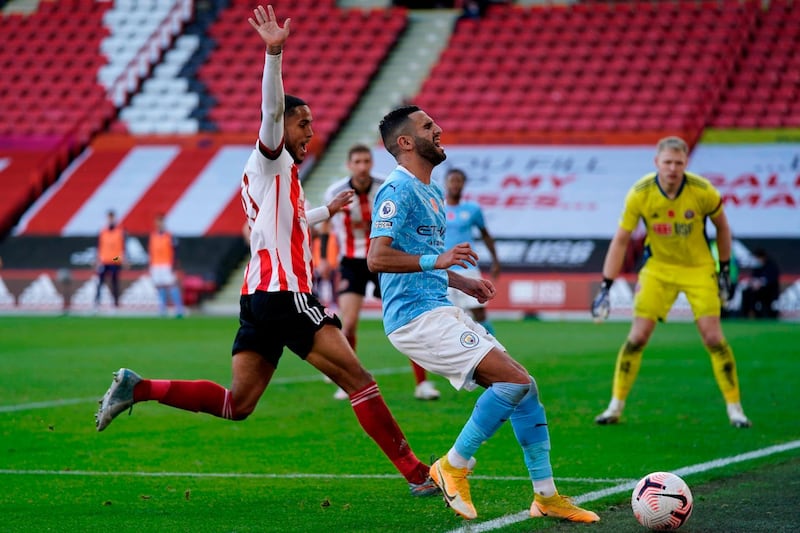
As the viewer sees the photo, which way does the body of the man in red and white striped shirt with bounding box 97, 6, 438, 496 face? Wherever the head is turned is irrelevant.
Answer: to the viewer's right

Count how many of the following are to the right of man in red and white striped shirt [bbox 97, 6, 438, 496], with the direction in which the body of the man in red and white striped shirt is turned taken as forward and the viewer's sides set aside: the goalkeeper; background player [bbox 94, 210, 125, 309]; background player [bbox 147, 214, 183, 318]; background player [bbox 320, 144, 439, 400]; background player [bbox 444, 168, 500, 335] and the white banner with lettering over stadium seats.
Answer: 0

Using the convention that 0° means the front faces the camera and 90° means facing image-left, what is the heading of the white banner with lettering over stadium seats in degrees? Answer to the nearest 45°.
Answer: approximately 0°

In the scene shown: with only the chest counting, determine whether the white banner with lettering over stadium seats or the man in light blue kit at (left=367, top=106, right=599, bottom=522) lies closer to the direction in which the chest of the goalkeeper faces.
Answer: the man in light blue kit

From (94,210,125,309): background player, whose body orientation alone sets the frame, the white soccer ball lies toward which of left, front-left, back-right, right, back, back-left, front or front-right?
front

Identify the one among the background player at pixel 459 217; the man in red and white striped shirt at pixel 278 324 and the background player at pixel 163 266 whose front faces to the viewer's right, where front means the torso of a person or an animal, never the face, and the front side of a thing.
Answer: the man in red and white striped shirt

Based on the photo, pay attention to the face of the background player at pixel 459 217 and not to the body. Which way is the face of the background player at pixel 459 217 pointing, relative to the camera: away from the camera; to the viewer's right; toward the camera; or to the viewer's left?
toward the camera

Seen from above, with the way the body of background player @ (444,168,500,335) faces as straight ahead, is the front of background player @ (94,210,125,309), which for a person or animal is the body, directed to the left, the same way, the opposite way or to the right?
the same way

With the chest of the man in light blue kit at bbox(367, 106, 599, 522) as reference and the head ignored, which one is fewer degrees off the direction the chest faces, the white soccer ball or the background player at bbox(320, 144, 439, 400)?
the white soccer ball

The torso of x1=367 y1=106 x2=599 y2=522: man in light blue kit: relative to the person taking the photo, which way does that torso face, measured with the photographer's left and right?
facing to the right of the viewer

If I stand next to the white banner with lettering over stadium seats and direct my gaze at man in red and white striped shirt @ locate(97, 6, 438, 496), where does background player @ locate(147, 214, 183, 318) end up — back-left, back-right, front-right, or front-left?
front-right

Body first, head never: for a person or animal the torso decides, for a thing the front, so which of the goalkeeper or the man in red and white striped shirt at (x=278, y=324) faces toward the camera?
the goalkeeper

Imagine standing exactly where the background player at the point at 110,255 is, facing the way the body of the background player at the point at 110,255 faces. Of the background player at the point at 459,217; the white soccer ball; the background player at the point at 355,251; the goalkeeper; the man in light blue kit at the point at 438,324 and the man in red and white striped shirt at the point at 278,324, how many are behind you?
0

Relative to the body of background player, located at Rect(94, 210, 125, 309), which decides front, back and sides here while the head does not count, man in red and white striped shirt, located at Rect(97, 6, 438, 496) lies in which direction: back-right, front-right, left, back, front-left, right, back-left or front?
front

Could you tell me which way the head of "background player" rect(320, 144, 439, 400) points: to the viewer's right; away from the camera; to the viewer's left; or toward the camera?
toward the camera

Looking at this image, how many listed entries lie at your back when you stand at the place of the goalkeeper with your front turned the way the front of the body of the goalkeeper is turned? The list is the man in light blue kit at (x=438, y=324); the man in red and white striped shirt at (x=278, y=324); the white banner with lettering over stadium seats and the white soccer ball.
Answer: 1

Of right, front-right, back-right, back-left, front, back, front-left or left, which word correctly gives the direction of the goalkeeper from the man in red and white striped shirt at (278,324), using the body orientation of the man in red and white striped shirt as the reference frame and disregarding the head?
front-left

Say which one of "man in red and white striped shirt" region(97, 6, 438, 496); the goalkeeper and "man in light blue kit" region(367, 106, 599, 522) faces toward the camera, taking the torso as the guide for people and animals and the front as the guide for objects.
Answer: the goalkeeper

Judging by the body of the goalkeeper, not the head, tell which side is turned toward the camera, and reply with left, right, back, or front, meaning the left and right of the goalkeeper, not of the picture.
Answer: front

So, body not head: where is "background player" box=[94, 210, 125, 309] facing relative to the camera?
toward the camera

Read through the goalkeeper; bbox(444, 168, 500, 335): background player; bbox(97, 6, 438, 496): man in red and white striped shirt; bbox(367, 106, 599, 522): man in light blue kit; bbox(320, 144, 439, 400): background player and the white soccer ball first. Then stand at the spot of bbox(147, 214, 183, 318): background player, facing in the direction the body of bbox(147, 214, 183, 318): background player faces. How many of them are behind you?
0

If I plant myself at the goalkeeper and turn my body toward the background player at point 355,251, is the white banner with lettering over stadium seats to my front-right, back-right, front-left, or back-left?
front-right
